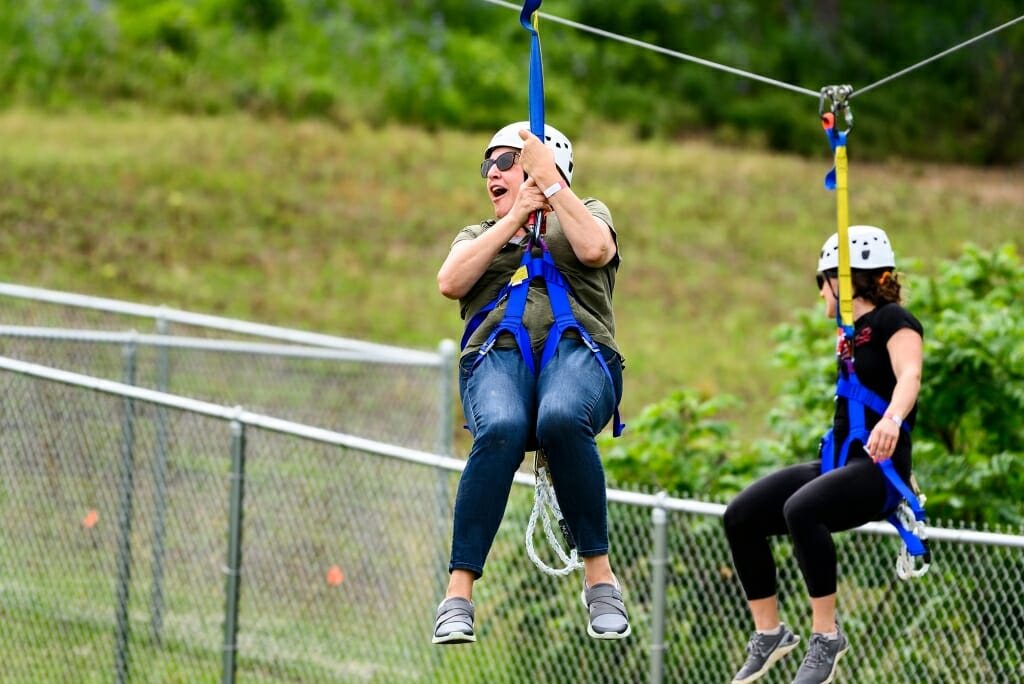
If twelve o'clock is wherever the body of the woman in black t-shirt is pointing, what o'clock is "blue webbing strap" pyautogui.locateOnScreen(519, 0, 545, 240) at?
The blue webbing strap is roughly at 11 o'clock from the woman in black t-shirt.

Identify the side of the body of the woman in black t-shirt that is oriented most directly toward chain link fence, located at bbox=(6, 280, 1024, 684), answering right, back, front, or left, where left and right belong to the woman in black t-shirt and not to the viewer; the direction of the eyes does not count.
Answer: right

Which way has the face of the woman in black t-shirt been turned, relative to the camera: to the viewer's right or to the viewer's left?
to the viewer's left

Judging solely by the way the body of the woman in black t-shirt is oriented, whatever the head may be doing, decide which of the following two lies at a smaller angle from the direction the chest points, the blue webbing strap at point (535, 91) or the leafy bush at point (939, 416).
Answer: the blue webbing strap

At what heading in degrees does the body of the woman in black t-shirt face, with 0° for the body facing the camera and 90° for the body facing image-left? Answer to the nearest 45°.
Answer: approximately 45°
